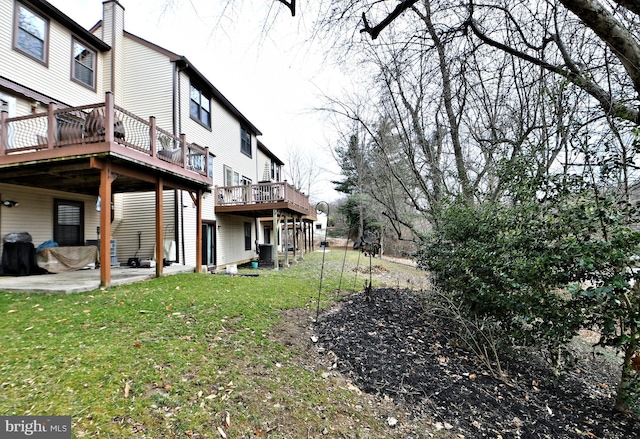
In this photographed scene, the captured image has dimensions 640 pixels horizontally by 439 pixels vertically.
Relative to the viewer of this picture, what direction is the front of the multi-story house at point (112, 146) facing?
facing away from the viewer and to the left of the viewer

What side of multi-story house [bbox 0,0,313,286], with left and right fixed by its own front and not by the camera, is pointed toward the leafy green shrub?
back
